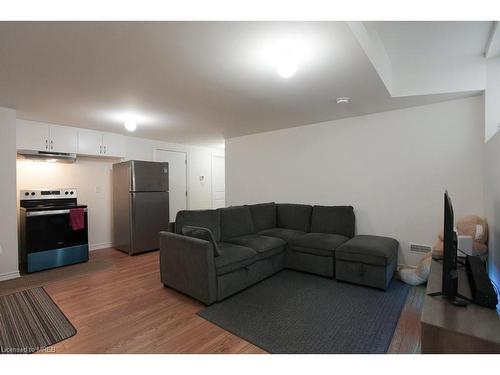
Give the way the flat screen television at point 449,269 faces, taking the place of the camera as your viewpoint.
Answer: facing to the left of the viewer

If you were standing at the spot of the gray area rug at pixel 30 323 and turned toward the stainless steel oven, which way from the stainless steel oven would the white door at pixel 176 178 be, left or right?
right

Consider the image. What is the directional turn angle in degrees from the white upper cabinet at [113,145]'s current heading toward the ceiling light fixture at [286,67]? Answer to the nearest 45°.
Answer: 0° — it already faces it

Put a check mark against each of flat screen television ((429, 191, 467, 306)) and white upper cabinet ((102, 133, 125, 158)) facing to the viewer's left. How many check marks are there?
1

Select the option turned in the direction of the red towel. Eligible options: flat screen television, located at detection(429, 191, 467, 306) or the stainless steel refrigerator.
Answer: the flat screen television
